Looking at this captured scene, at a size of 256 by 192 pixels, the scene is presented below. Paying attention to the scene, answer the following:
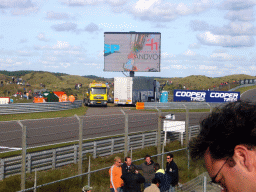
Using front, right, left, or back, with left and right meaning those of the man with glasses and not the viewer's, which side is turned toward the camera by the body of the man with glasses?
left

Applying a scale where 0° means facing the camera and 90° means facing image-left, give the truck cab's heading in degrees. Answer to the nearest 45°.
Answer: approximately 0°

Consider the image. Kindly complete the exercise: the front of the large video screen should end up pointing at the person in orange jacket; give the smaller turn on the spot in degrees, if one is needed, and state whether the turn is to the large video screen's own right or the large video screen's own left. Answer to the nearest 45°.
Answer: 0° — it already faces them

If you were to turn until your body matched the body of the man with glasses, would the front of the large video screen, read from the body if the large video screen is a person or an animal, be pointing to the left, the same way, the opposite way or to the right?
to the left

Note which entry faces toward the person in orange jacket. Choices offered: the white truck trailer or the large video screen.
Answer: the large video screen
